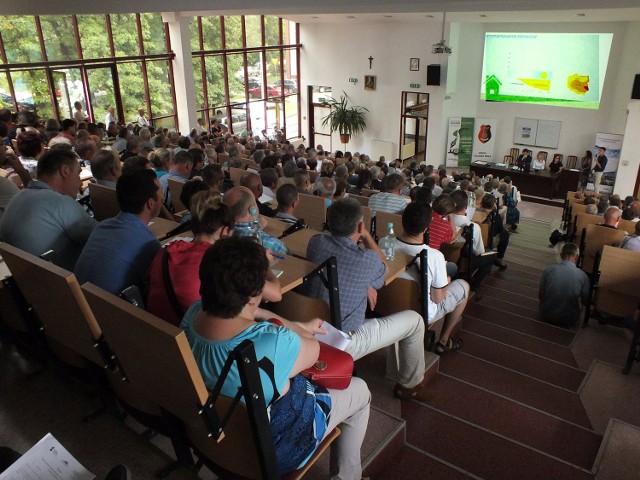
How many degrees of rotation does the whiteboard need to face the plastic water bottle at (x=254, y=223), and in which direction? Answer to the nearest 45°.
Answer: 0° — it already faces it

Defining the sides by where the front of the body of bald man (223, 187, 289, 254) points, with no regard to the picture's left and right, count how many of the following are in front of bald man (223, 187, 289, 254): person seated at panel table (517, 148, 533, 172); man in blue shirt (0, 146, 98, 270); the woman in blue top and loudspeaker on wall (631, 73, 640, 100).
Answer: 2

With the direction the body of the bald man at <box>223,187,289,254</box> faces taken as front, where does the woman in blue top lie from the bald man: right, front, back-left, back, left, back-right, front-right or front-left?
back-right

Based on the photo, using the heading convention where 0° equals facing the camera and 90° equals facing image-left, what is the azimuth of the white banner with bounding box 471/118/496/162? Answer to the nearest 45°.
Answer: approximately 0°

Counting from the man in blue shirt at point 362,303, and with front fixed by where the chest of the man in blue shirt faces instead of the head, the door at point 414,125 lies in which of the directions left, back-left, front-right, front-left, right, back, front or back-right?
front-left

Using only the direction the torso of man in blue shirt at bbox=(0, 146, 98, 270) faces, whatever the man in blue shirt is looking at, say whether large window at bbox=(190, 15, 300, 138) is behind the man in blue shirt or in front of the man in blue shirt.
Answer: in front

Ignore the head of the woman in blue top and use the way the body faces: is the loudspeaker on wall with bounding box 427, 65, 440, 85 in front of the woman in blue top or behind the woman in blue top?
in front

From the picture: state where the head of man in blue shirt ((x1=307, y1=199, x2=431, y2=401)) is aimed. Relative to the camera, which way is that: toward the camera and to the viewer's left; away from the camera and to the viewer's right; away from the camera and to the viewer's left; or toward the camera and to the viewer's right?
away from the camera and to the viewer's right

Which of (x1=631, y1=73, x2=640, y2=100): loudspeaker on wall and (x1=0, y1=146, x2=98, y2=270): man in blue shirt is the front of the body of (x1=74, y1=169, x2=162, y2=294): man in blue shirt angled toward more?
the loudspeaker on wall

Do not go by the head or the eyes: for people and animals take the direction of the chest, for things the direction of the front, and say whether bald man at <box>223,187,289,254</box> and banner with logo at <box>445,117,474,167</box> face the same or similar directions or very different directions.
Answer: very different directions

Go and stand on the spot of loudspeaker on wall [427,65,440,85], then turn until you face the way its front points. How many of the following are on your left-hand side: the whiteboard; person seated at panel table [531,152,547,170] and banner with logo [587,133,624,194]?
3

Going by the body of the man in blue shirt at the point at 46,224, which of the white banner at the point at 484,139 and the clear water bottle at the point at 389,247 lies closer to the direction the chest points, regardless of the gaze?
the white banner

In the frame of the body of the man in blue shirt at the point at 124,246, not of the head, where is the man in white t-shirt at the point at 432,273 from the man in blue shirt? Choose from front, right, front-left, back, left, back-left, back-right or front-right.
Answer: front-right

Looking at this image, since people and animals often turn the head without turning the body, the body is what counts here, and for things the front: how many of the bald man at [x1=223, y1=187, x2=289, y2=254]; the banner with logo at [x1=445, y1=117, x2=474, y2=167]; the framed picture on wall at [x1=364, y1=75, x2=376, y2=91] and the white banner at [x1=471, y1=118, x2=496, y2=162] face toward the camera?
3

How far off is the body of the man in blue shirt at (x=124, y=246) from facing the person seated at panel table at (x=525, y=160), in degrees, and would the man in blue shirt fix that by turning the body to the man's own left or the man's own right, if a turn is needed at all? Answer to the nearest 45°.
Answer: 0° — they already face them

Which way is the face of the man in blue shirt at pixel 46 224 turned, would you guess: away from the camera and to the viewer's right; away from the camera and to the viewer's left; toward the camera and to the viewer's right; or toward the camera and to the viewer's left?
away from the camera and to the viewer's right
